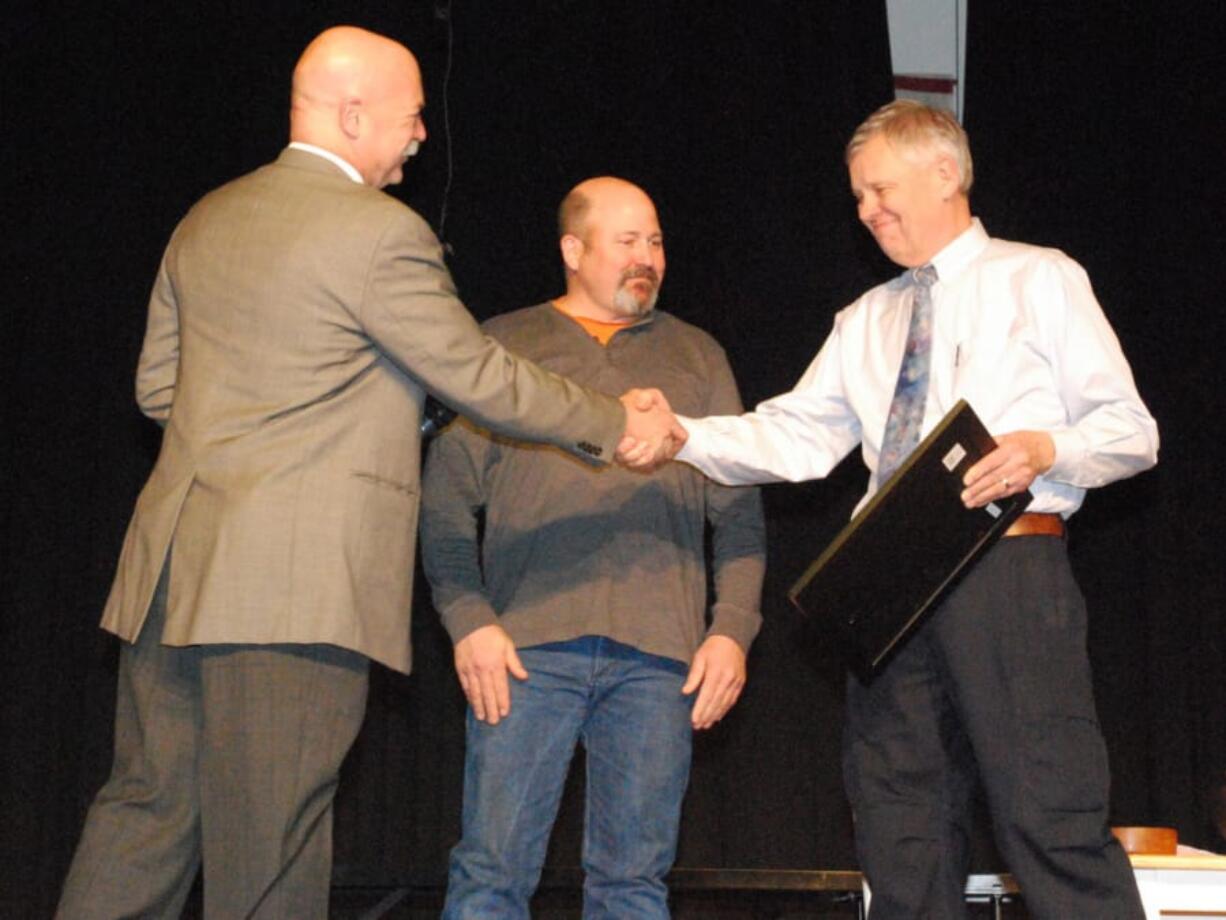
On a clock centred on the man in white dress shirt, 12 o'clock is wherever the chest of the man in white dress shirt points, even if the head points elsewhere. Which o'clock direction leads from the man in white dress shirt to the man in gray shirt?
The man in gray shirt is roughly at 2 o'clock from the man in white dress shirt.

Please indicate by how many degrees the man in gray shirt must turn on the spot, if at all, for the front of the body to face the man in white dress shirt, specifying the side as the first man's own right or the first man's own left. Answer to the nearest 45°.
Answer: approximately 45° to the first man's own left

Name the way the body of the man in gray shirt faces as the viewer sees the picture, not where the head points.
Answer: toward the camera

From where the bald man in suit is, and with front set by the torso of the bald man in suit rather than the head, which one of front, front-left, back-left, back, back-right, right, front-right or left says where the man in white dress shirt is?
front-right

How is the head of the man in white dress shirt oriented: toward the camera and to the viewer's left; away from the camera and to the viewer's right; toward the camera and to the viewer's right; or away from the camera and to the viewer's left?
toward the camera and to the viewer's left

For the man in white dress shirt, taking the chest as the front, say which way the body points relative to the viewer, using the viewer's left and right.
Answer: facing the viewer and to the left of the viewer

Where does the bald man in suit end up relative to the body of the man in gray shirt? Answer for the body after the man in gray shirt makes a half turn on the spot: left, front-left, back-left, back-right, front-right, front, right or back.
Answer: back-left

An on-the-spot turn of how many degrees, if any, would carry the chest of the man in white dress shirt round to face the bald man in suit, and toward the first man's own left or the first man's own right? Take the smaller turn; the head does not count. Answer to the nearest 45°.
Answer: approximately 45° to the first man's own right

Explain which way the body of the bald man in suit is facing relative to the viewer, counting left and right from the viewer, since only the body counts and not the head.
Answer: facing away from the viewer and to the right of the viewer
